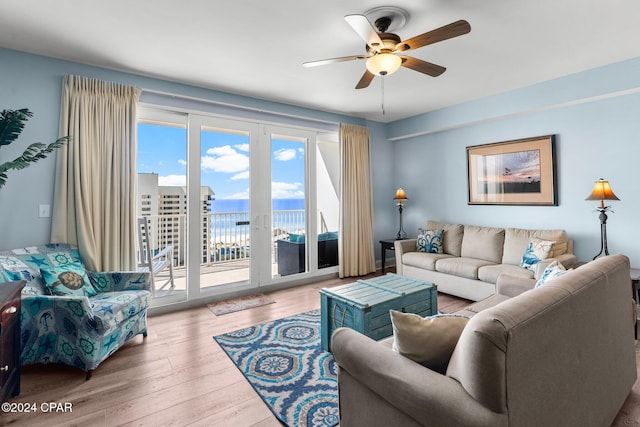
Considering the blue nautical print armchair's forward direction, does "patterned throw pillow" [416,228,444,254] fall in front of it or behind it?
in front

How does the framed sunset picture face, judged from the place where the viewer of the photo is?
facing the viewer and to the left of the viewer

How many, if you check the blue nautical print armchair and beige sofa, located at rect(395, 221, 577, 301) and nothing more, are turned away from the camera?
0

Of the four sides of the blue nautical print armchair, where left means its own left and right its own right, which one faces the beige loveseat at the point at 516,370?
front

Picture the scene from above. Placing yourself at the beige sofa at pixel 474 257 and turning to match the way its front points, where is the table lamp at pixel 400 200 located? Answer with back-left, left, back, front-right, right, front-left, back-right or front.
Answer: right

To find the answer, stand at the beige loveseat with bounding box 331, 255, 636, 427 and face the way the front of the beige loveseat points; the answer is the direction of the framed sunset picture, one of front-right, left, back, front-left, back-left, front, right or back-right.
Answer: front-right

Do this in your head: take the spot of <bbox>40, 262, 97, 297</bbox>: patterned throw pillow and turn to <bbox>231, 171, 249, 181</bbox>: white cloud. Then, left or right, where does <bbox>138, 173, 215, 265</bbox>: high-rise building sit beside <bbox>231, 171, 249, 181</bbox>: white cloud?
left

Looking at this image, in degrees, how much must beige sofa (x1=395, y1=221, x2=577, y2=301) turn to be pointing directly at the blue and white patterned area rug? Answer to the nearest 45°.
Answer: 0° — it already faces it

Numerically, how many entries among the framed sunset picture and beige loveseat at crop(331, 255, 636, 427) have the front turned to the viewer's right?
0

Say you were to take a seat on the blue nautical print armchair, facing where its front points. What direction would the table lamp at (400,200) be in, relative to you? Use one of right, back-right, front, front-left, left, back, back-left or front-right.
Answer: front-left

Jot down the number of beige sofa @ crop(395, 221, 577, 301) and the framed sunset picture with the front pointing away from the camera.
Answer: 0
